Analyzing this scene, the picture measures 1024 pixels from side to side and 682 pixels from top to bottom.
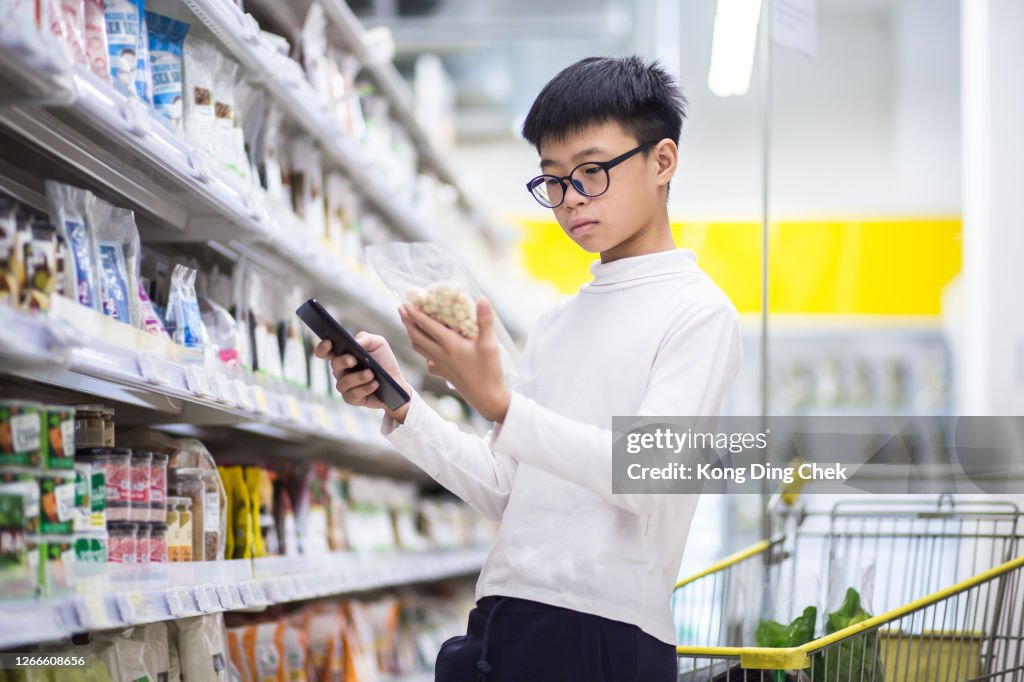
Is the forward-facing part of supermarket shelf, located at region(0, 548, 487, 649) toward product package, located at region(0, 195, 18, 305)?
no

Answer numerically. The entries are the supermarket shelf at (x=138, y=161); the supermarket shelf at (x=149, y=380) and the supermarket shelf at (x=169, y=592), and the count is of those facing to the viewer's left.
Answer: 0

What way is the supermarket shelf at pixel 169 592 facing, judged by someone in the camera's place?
facing the viewer and to the right of the viewer

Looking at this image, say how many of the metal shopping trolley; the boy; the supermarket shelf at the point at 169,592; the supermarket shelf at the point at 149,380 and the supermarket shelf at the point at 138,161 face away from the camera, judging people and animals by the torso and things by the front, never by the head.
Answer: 0

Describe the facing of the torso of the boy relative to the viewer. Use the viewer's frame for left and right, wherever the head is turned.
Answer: facing the viewer and to the left of the viewer

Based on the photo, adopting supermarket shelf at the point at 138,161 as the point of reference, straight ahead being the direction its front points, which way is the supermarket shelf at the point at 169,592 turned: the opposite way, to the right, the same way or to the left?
the same way

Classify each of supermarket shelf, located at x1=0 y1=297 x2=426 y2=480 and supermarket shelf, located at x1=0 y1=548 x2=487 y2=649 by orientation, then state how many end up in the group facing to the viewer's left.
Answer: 0

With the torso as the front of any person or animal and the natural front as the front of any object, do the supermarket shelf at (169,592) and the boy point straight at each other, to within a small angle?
no
